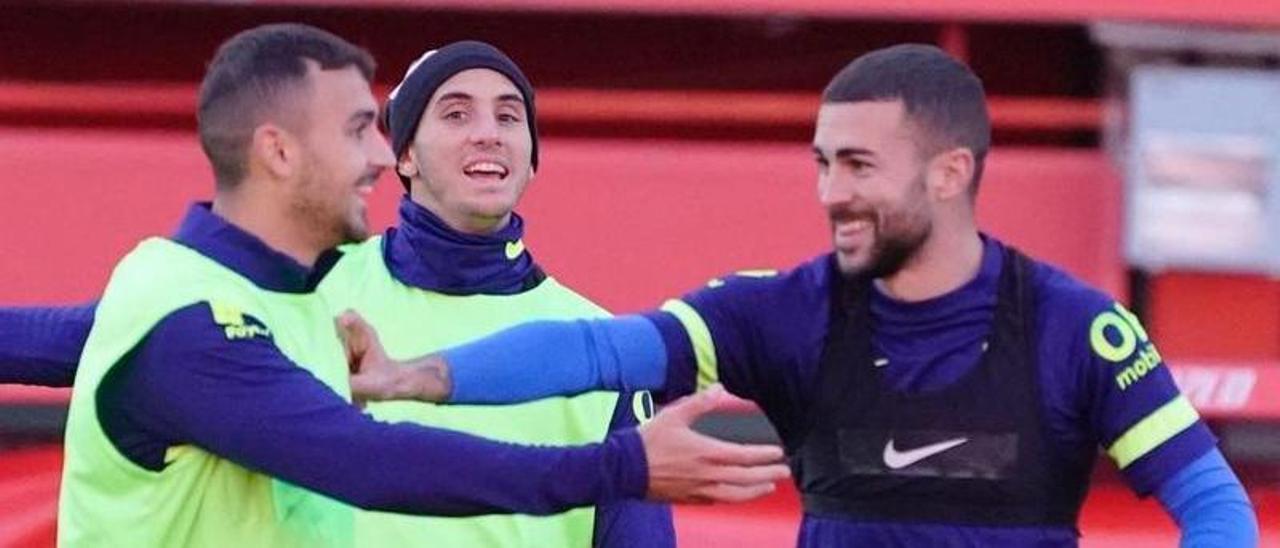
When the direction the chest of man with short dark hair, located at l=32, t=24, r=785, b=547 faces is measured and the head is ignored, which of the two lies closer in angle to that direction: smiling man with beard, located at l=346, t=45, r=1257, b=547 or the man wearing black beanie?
the smiling man with beard

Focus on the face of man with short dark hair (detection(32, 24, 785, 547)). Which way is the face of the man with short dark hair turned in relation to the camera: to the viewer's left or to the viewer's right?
to the viewer's right

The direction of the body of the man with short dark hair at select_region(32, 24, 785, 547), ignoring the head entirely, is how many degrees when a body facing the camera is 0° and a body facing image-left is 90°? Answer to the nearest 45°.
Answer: approximately 270°

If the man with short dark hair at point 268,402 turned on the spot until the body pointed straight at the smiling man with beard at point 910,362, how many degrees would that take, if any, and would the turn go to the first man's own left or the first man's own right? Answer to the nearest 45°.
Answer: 0° — they already face them
